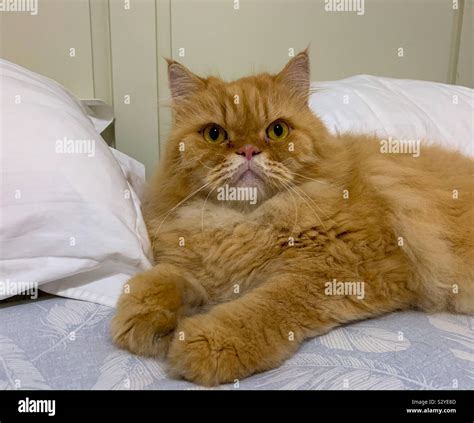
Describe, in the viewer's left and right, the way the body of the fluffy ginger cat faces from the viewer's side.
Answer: facing the viewer and to the left of the viewer

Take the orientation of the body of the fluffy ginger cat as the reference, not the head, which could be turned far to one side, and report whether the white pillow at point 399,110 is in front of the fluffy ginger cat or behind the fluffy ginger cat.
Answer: behind

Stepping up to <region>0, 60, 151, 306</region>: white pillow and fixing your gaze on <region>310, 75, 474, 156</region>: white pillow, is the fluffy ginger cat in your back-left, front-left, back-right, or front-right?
front-right
